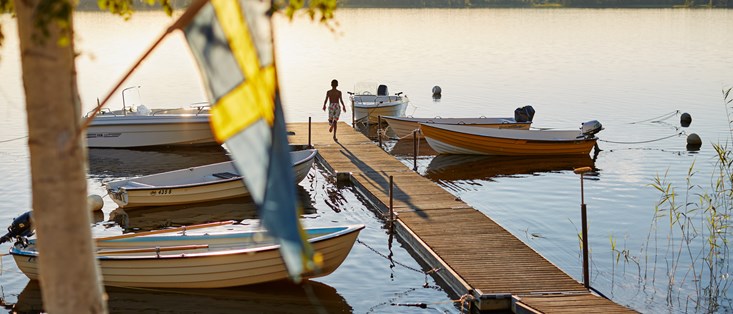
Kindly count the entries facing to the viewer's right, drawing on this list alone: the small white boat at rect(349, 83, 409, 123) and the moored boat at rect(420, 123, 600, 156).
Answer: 0

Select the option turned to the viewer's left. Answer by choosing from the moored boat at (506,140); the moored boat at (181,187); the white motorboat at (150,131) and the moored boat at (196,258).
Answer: the moored boat at (506,140)

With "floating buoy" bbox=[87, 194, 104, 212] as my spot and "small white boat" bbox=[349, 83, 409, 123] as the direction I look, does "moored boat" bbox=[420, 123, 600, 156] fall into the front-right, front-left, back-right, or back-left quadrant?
front-right

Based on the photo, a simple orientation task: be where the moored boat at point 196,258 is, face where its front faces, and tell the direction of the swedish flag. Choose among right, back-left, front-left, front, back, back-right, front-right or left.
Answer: right

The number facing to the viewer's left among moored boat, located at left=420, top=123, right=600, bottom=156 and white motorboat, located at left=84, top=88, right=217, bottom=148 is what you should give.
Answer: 1

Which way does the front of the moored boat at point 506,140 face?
to the viewer's left

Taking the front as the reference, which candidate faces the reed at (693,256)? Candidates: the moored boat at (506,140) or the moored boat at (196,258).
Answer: the moored boat at (196,258)

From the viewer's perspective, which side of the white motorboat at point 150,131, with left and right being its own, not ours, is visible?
right

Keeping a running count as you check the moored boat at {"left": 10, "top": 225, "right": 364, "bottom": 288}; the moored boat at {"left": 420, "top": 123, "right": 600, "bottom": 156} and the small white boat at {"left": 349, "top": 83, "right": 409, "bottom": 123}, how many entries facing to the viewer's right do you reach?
1

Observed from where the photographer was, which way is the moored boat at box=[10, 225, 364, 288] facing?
facing to the right of the viewer

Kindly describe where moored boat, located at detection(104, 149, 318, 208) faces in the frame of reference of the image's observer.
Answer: facing away from the viewer and to the right of the viewer

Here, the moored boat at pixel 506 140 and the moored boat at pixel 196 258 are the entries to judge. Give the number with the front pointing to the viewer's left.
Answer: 1

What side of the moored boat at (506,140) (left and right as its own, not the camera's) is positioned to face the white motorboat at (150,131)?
front

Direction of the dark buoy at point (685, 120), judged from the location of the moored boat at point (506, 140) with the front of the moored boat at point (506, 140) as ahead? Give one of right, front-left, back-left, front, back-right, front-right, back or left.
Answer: back-right
